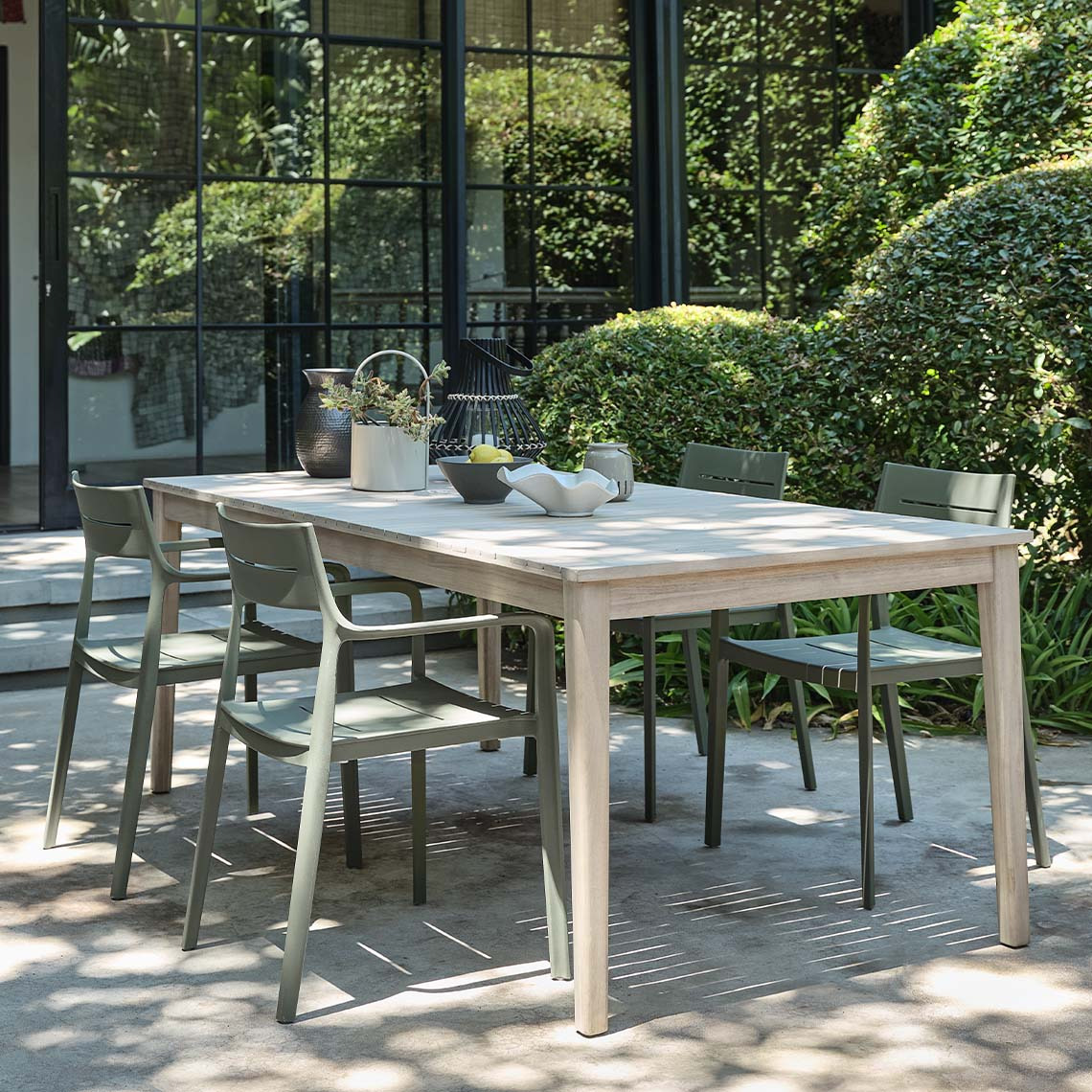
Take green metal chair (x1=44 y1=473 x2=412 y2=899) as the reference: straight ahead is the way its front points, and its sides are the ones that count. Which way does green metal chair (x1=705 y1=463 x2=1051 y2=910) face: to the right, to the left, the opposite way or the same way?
the opposite way

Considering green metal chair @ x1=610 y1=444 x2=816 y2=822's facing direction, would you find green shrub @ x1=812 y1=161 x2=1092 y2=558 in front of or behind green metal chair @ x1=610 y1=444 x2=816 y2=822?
behind

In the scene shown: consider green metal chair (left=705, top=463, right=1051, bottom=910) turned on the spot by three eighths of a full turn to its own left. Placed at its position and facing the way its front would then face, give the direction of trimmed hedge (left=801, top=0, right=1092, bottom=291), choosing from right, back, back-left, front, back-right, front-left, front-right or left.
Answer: left

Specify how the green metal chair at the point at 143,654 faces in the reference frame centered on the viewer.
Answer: facing away from the viewer and to the right of the viewer

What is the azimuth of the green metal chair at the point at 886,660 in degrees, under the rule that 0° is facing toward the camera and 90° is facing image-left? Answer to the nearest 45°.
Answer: approximately 45°

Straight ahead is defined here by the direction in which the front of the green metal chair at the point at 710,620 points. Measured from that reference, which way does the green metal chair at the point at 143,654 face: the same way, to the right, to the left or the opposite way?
the opposite way

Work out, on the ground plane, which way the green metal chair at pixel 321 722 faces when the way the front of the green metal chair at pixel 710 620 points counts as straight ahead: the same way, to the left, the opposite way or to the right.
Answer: the opposite way

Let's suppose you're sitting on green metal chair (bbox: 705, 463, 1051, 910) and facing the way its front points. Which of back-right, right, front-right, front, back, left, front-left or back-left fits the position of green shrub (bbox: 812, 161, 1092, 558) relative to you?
back-right
